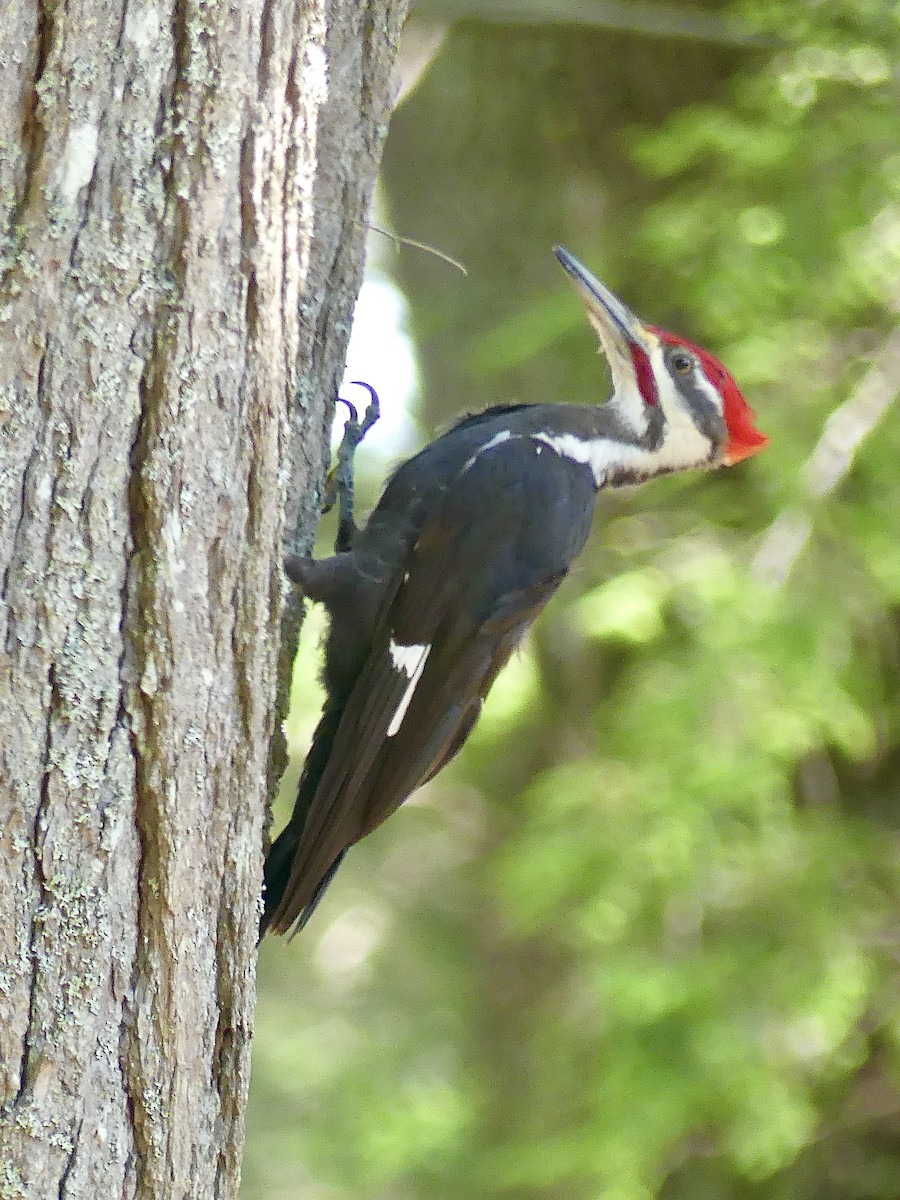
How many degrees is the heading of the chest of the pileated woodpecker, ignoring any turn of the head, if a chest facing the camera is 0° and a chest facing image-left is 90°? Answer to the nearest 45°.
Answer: approximately 90°
